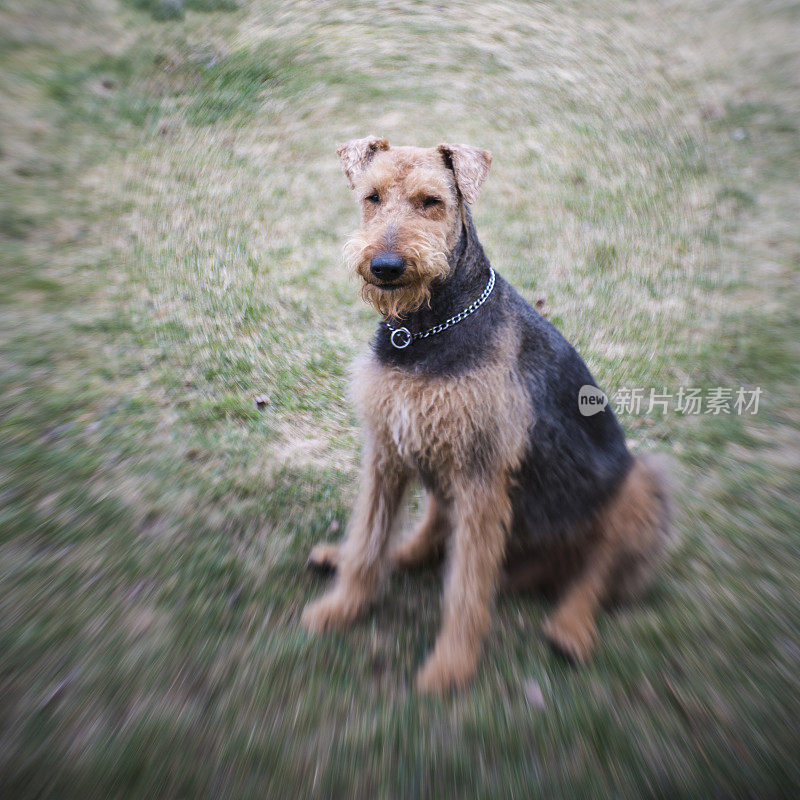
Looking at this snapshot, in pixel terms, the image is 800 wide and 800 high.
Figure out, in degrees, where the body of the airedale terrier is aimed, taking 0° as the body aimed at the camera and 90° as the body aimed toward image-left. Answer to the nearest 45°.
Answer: approximately 45°
